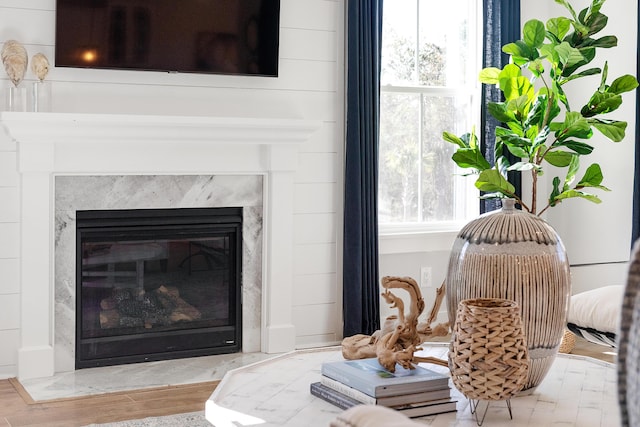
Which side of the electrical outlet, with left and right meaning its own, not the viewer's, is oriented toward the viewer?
front

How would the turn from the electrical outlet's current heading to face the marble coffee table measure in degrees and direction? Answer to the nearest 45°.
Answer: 0° — it already faces it

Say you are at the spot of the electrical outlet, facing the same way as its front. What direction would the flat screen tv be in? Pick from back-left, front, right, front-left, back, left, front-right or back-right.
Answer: front-right

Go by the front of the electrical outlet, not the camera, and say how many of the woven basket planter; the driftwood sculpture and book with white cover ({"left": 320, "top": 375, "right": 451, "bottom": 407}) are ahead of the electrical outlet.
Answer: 3

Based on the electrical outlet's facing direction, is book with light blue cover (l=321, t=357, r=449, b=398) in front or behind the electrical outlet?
in front

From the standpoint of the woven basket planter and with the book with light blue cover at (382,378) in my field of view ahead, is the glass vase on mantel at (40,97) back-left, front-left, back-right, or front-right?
front-right

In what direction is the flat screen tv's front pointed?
toward the camera

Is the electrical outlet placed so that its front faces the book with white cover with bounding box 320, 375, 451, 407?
yes

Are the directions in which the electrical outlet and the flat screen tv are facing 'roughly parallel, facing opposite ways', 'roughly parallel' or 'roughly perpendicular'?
roughly parallel

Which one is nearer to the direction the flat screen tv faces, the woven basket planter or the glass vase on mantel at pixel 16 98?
the woven basket planter

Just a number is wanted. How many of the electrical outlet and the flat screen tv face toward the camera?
2
